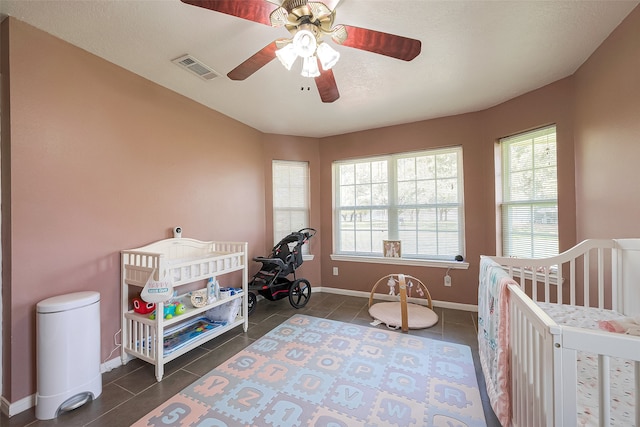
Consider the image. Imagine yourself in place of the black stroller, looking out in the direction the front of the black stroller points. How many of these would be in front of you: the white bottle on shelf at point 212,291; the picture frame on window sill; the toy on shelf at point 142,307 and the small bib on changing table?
3

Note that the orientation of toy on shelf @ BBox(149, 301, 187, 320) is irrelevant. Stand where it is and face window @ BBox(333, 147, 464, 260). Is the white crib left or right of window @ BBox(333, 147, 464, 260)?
right

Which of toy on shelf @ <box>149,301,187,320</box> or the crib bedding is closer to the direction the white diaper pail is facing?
the crib bedding

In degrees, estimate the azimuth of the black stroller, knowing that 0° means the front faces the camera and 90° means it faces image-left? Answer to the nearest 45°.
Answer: approximately 45°

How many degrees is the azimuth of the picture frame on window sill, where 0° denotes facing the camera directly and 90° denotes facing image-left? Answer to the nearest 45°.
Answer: approximately 0°

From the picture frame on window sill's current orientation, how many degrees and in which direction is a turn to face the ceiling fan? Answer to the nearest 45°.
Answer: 0° — it already faces it

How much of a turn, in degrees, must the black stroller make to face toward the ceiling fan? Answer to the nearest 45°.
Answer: approximately 45° to its left

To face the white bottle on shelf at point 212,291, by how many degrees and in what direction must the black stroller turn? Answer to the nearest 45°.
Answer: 0° — it already faces it
